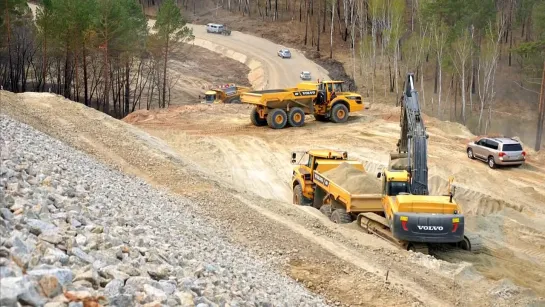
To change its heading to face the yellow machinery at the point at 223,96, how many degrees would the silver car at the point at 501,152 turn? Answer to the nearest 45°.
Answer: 0° — it already faces it

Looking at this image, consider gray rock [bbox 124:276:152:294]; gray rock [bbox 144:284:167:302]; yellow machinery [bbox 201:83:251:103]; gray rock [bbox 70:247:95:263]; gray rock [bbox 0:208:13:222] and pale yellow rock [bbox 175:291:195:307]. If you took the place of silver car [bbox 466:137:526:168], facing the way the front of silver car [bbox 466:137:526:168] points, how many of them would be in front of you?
1

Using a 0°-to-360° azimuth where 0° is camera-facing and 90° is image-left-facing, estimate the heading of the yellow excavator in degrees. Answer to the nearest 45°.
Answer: approximately 180°

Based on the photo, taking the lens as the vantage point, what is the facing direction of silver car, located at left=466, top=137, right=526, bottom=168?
facing away from the viewer and to the left of the viewer

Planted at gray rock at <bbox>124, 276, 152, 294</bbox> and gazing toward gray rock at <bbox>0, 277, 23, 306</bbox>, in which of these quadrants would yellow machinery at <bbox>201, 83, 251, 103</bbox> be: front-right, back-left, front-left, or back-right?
back-right

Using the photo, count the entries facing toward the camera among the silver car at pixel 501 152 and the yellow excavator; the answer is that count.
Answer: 0

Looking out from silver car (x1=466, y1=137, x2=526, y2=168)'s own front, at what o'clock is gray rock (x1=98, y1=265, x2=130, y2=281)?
The gray rock is roughly at 8 o'clock from the silver car.

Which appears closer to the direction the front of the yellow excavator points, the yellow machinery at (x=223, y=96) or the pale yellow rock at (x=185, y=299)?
the yellow machinery

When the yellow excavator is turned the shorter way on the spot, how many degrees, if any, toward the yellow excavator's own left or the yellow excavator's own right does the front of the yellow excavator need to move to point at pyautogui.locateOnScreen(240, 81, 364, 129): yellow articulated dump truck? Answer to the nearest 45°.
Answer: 0° — it already faces it

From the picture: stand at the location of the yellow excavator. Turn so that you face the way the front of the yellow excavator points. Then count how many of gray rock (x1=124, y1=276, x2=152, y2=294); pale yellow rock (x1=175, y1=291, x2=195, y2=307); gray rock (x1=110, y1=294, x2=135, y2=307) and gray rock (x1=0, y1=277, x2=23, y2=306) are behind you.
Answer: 4

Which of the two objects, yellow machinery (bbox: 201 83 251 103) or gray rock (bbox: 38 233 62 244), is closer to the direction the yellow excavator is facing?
the yellow machinery

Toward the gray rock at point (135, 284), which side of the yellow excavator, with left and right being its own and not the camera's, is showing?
back
